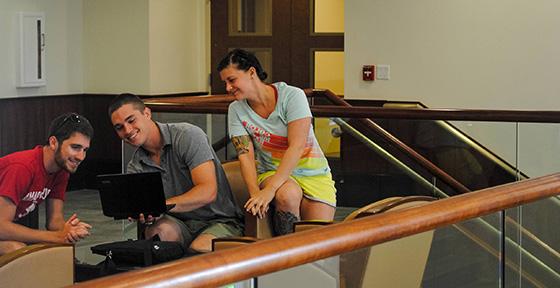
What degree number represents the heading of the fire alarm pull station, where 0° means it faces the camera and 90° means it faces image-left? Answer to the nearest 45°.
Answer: approximately 0°

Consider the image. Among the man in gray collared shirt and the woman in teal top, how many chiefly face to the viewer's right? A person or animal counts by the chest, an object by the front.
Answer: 0

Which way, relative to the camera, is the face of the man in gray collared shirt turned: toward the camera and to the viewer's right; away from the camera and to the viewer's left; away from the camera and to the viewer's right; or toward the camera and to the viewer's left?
toward the camera and to the viewer's left

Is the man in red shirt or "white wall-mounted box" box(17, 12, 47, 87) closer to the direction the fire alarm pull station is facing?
the man in red shirt

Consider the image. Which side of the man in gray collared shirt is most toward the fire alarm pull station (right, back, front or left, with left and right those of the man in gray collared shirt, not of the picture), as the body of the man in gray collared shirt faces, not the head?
back

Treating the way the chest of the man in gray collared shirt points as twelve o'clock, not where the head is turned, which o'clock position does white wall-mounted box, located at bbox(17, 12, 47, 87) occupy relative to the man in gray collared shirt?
The white wall-mounted box is roughly at 4 o'clock from the man in gray collared shirt.

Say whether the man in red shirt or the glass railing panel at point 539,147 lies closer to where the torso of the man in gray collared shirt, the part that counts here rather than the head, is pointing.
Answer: the man in red shirt

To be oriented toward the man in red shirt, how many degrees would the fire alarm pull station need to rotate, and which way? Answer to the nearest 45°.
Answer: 0° — it already faces them
